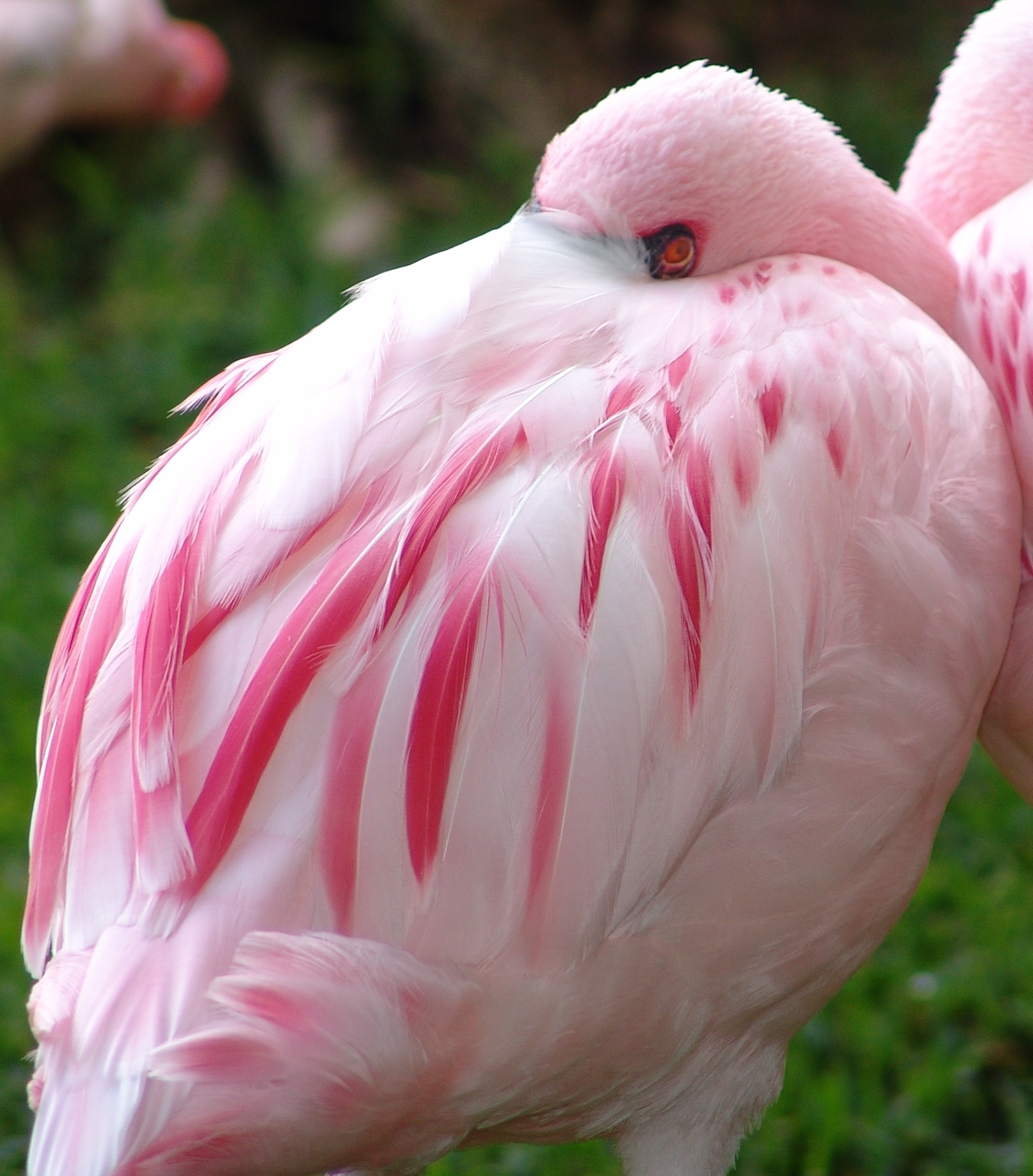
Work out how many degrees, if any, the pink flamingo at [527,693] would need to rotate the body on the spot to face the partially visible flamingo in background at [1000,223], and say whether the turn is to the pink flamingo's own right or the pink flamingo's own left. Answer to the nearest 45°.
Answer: approximately 45° to the pink flamingo's own left

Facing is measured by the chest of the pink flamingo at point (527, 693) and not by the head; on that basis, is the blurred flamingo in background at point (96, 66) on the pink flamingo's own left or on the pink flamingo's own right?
on the pink flamingo's own left

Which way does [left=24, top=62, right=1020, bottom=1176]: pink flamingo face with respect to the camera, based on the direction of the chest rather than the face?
to the viewer's right
